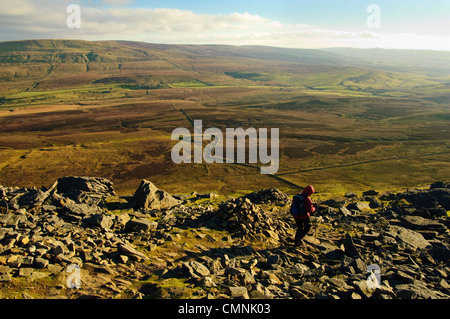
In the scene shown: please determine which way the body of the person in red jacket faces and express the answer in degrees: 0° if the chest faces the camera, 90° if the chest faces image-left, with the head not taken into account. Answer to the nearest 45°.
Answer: approximately 270°

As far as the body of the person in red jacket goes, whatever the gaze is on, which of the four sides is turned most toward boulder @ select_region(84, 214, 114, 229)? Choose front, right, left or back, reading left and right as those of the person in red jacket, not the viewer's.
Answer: back

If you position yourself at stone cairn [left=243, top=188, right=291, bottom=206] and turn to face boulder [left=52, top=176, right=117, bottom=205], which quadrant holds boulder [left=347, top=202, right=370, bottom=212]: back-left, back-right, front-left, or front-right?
back-left

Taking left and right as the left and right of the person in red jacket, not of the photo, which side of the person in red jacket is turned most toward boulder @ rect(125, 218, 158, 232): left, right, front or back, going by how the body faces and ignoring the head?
back

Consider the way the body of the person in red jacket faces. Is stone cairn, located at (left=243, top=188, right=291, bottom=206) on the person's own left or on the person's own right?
on the person's own left

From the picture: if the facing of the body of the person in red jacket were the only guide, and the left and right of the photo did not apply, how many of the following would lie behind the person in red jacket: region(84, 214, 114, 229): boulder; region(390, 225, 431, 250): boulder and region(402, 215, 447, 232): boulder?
1
